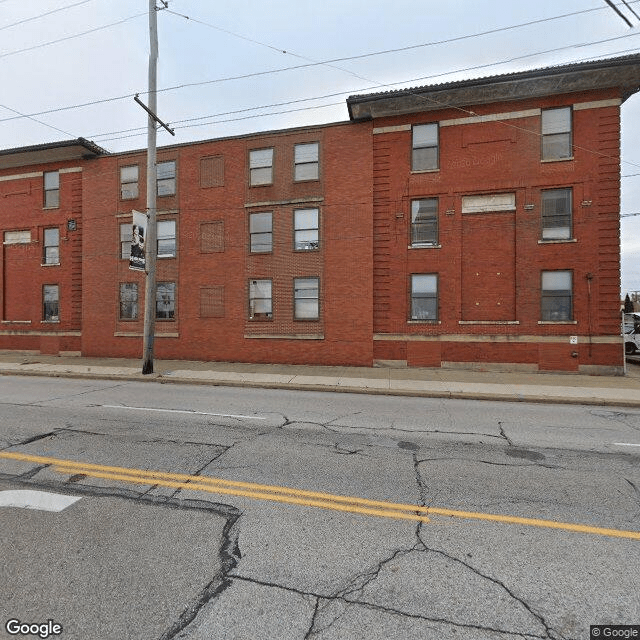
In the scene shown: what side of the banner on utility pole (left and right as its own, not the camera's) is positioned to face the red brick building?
left
